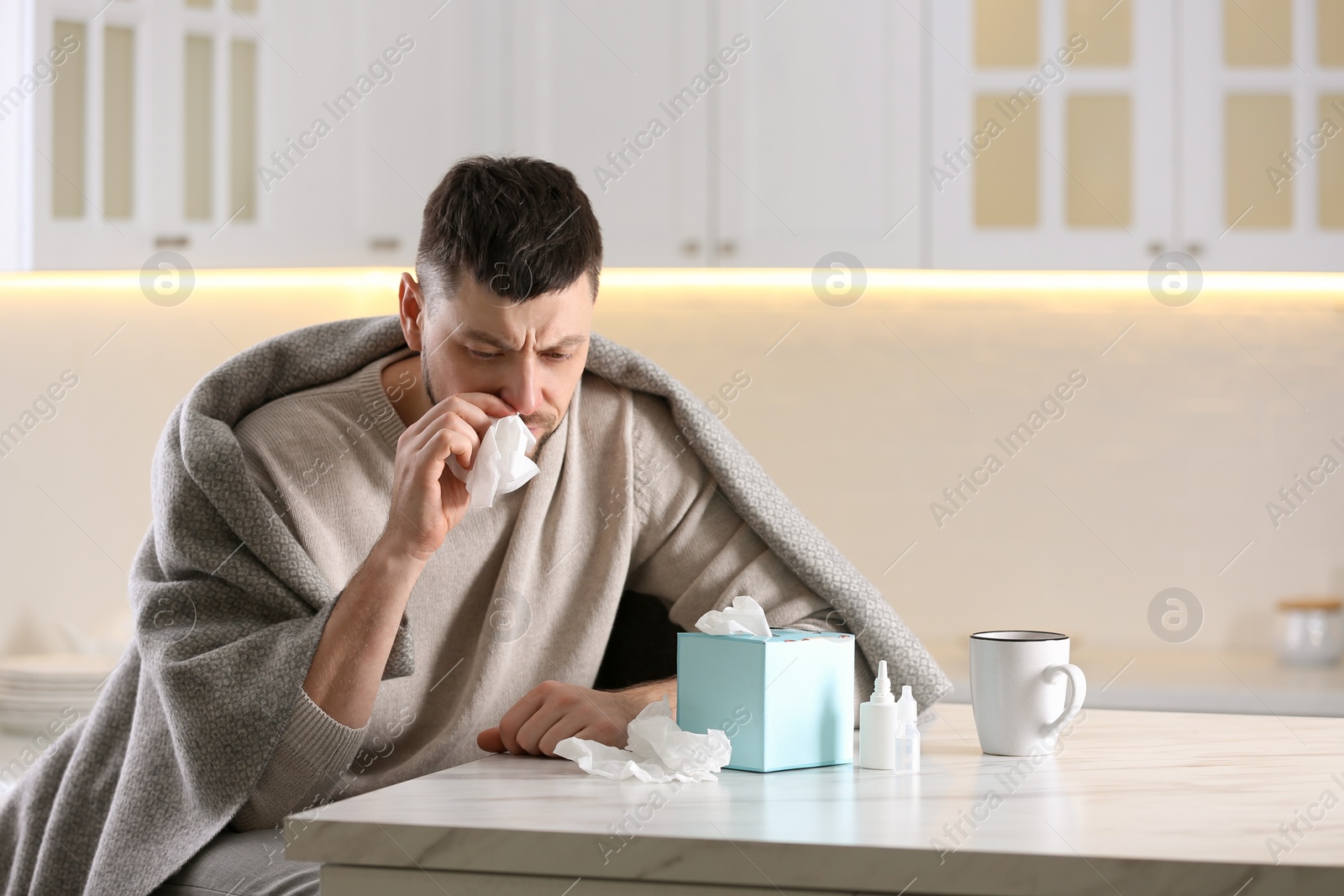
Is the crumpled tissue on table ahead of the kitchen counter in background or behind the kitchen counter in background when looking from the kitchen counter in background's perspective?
ahead

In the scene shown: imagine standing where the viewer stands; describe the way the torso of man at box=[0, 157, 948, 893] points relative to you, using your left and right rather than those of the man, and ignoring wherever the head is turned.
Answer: facing the viewer and to the right of the viewer

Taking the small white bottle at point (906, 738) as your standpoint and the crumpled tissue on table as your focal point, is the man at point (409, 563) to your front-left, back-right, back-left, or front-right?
front-right

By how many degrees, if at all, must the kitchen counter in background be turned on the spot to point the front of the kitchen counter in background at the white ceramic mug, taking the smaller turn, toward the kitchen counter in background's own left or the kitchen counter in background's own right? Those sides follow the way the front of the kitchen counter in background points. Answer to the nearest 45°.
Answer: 0° — it already faces it

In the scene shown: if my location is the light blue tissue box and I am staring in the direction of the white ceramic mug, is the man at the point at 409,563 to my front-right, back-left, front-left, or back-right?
back-left

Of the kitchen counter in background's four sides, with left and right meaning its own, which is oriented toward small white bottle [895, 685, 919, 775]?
front

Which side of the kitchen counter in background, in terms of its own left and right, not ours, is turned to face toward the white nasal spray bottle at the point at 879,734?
front

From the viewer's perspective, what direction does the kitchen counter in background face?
toward the camera

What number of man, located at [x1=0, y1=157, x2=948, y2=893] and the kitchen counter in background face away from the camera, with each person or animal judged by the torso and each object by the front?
0

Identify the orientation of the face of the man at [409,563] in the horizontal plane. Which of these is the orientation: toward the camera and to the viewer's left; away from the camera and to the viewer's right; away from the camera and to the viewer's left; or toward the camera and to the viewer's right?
toward the camera and to the viewer's right
